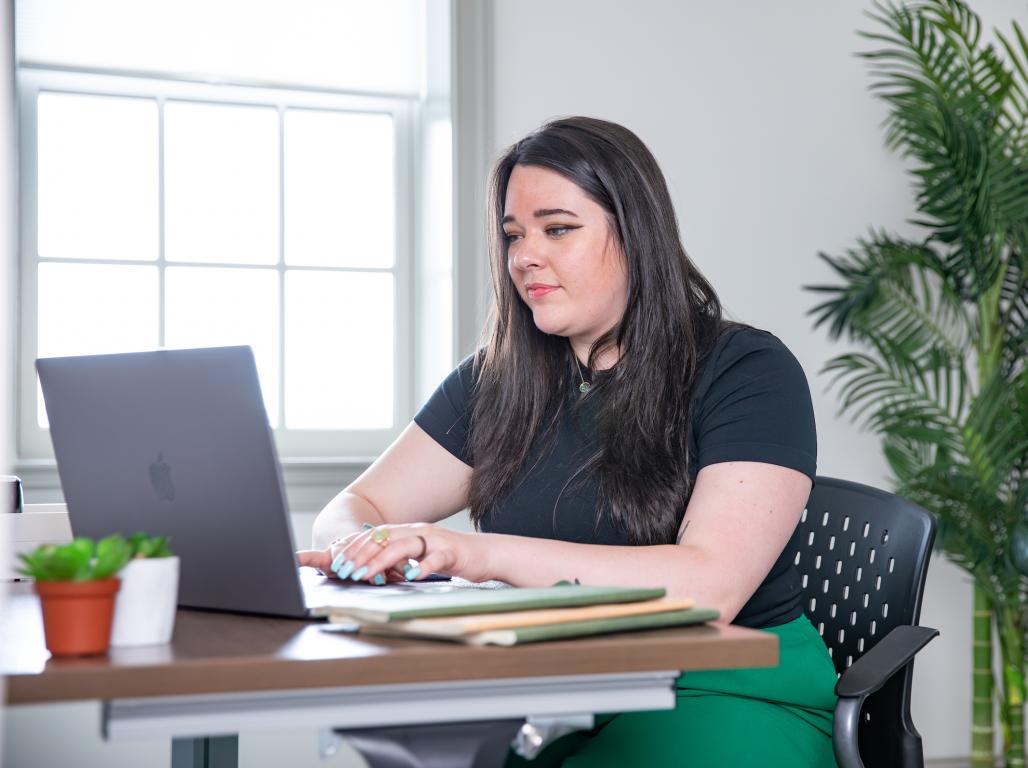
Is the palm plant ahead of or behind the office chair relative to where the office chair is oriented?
behind

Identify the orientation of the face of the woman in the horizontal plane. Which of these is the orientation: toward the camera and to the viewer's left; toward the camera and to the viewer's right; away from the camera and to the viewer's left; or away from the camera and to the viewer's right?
toward the camera and to the viewer's left

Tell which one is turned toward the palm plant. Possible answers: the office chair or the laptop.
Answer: the laptop

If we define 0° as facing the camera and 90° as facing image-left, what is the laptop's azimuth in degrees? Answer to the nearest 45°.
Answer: approximately 225°

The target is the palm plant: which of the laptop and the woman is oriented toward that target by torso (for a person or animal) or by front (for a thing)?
the laptop

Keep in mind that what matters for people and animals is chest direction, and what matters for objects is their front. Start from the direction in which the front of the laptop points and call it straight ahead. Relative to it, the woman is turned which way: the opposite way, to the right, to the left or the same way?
the opposite way

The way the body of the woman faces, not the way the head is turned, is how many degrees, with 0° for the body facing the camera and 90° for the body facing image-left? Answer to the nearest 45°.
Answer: approximately 45°

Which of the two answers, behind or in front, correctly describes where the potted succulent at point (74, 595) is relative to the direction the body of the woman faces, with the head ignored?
in front

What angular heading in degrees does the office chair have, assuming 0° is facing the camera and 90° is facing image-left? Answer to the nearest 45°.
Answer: approximately 45°
